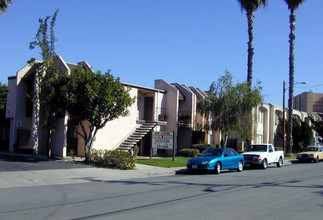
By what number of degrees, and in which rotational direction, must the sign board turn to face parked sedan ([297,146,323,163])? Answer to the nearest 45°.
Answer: approximately 135° to its left

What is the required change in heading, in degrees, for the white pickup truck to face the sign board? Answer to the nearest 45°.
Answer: approximately 45° to its right

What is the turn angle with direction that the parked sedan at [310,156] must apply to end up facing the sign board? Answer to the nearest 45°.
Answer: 0° — it already faces it

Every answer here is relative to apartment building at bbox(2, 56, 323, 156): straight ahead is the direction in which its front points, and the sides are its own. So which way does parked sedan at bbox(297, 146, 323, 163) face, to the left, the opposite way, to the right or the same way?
to the right

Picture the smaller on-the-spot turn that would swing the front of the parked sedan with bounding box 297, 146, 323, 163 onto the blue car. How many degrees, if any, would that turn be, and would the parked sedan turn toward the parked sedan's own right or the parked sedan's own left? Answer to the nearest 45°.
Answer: approximately 45° to the parked sedan's own left
